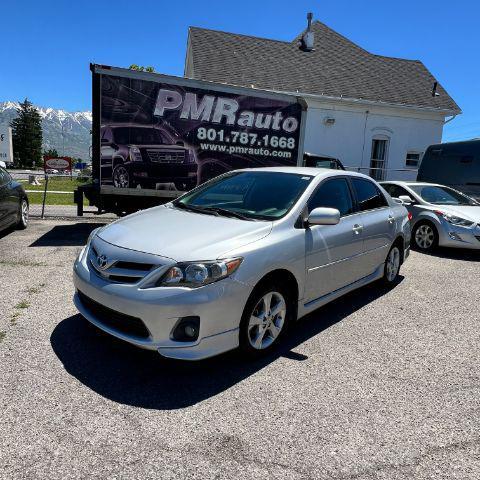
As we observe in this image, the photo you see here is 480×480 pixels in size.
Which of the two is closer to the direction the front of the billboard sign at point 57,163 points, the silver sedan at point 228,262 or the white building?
the silver sedan

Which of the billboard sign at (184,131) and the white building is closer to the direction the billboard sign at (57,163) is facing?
the billboard sign

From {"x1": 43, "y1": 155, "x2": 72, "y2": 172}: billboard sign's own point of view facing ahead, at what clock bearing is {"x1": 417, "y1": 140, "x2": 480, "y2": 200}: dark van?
The dark van is roughly at 10 o'clock from the billboard sign.

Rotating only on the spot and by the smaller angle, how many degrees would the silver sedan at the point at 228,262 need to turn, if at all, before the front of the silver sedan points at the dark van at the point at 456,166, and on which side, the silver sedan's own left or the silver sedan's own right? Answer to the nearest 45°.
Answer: approximately 180°

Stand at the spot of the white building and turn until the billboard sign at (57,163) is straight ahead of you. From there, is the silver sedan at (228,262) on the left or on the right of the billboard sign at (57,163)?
left

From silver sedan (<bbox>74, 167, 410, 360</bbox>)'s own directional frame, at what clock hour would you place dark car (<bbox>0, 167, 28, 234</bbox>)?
The dark car is roughly at 3 o'clock from the silver sedan.

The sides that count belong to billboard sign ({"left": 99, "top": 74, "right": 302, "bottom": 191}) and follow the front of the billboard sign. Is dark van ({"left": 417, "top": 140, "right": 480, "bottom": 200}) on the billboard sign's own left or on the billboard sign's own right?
on the billboard sign's own left

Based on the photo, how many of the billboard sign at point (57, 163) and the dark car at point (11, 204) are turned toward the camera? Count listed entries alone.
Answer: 1

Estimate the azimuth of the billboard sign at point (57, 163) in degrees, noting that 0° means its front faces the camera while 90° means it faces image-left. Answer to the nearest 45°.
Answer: approximately 0°

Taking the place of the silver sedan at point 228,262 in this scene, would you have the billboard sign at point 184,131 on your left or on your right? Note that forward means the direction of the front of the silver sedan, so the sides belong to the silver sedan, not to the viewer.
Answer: on your right

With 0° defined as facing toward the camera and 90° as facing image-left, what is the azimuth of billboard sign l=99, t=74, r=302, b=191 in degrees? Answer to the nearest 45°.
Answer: approximately 315°
